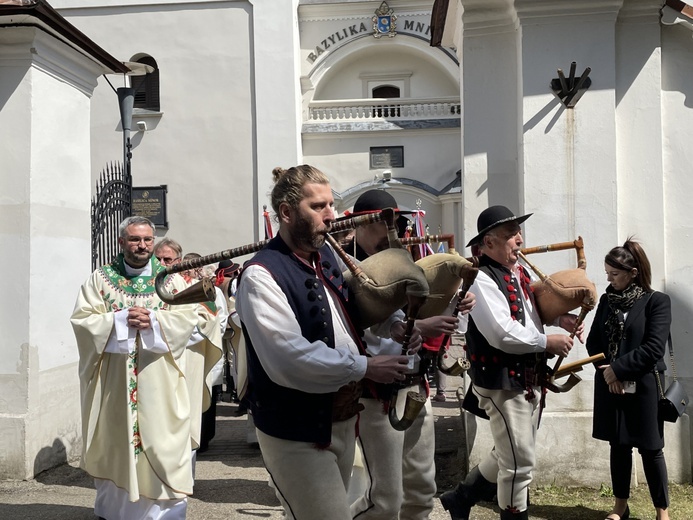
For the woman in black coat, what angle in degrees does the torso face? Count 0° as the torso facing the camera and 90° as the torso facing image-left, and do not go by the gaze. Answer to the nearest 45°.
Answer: approximately 45°

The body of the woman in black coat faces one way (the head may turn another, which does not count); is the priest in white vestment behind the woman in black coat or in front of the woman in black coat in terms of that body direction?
in front

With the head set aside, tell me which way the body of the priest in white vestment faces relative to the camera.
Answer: toward the camera

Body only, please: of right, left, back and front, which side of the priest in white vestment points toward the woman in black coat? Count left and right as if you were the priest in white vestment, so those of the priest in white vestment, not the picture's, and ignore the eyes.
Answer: left

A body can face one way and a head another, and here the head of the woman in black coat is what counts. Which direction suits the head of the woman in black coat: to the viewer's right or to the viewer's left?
to the viewer's left

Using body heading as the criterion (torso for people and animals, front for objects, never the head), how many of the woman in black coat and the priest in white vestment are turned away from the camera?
0

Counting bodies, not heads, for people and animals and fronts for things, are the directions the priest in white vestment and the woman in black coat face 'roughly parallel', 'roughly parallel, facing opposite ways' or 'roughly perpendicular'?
roughly perpendicular

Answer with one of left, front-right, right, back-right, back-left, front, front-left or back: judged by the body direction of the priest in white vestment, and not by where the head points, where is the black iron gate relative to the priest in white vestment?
back
